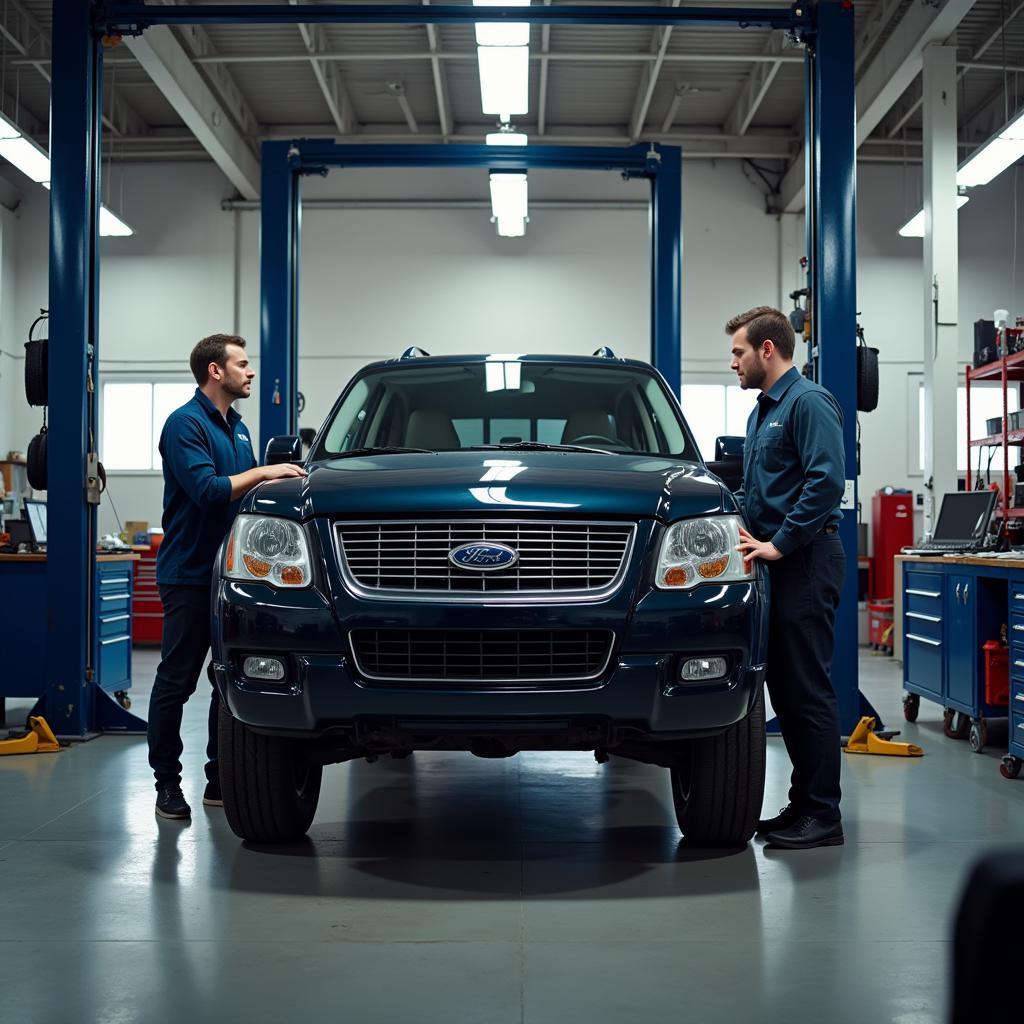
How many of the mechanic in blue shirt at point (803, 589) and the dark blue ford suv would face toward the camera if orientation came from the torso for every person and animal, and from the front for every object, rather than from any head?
1

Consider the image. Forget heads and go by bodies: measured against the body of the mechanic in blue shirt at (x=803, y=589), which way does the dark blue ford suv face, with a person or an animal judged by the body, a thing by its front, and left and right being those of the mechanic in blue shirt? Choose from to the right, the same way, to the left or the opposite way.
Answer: to the left

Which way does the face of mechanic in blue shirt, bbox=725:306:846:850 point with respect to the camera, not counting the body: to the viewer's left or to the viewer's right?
to the viewer's left

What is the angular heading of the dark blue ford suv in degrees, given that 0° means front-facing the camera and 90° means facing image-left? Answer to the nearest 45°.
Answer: approximately 0°

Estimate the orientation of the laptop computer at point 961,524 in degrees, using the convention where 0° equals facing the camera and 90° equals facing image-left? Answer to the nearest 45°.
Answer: approximately 45°

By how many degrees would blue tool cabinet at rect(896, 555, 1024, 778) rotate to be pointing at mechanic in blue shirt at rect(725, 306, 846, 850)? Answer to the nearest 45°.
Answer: approximately 45° to its left

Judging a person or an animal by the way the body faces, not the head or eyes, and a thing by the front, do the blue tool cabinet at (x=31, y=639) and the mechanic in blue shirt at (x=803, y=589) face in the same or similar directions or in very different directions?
very different directions

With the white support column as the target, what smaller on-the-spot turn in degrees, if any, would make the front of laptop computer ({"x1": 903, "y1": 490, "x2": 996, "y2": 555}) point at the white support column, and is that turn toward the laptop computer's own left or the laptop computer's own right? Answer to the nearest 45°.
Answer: approximately 135° to the laptop computer's own right

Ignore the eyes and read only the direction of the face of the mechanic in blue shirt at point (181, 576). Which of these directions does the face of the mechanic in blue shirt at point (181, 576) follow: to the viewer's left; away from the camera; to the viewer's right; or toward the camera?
to the viewer's right

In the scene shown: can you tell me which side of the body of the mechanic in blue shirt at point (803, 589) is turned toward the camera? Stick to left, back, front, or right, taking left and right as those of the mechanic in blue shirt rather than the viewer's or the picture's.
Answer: left
